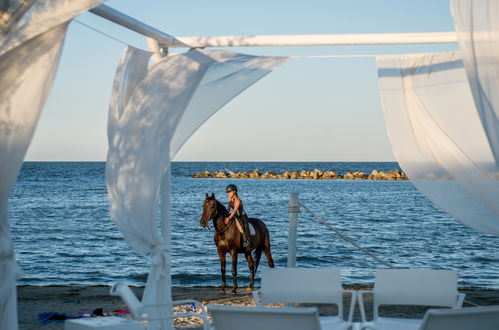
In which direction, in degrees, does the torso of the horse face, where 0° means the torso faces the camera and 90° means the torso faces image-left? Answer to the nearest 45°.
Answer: approximately 45°

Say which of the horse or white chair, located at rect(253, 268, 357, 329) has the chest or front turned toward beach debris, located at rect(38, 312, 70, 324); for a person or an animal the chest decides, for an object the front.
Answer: the horse

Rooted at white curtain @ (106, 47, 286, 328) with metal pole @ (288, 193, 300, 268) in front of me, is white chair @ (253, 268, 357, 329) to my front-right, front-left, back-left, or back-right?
front-right

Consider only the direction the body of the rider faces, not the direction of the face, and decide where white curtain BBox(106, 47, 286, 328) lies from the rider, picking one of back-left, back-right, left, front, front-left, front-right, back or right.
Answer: front-left

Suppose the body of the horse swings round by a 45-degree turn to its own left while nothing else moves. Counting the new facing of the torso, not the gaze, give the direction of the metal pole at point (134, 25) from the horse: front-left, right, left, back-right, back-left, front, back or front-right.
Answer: front

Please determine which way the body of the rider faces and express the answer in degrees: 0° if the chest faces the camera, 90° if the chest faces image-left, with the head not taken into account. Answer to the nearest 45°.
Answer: approximately 45°

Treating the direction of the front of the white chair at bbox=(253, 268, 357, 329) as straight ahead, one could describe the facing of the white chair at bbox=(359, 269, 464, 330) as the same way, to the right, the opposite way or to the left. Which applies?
the same way
